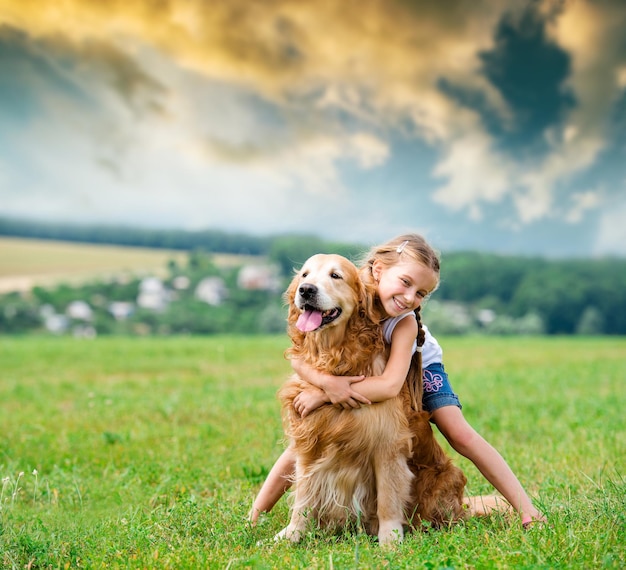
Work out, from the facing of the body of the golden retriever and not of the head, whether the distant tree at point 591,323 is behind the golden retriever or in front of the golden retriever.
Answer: behind

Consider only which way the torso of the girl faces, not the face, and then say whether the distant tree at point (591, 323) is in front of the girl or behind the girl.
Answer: behind
